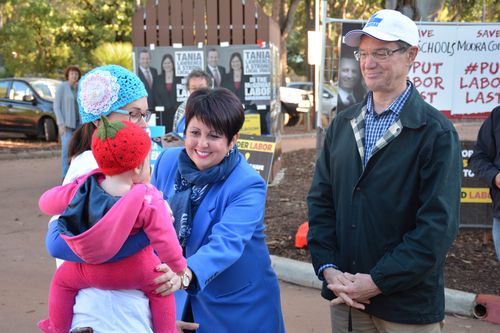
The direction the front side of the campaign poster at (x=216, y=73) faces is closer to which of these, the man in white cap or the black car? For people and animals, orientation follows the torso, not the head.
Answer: the man in white cap

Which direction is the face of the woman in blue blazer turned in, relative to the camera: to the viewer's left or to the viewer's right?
to the viewer's left

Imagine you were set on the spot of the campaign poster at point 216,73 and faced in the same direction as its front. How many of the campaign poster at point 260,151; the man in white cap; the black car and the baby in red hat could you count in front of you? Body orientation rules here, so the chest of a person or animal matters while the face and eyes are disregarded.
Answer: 3

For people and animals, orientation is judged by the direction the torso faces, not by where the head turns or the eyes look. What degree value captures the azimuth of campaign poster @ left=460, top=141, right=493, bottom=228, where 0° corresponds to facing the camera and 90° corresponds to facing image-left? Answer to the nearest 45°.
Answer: approximately 0°

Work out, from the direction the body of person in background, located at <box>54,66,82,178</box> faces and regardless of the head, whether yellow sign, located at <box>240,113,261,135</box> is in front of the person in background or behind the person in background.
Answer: in front

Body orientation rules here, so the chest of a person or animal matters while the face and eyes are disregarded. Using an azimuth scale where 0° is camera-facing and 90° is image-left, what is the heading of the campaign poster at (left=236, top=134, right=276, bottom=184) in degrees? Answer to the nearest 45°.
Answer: approximately 0°

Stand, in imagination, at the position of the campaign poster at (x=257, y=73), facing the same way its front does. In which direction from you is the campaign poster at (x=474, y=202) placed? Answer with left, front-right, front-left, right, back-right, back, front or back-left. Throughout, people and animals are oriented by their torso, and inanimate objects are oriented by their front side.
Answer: front-left

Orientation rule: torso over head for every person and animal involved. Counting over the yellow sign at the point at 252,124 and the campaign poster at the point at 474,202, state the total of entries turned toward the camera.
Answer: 2

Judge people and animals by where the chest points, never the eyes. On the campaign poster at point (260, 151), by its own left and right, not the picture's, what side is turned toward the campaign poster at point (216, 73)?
back

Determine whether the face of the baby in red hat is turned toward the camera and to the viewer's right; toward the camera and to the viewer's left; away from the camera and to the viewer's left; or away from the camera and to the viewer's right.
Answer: away from the camera and to the viewer's right
